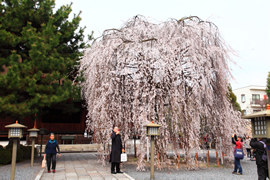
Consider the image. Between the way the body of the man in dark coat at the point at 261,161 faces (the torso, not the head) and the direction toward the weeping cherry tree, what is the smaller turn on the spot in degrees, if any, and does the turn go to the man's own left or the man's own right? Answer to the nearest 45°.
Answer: approximately 45° to the man's own right

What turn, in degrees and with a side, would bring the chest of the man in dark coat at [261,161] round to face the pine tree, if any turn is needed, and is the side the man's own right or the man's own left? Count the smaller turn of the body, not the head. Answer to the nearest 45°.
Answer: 0° — they already face it

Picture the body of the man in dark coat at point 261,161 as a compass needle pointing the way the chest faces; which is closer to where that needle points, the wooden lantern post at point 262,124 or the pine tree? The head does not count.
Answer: the pine tree

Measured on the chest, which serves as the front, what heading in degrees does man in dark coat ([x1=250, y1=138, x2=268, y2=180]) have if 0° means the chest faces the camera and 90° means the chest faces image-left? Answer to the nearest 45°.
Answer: approximately 90°

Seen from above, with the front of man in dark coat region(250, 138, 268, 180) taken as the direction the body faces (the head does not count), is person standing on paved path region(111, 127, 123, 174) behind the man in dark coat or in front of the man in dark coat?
in front

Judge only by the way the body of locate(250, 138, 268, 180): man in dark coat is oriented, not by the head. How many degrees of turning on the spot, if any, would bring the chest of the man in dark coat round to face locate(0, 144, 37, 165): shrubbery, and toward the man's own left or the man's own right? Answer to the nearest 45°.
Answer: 0° — they already face it
